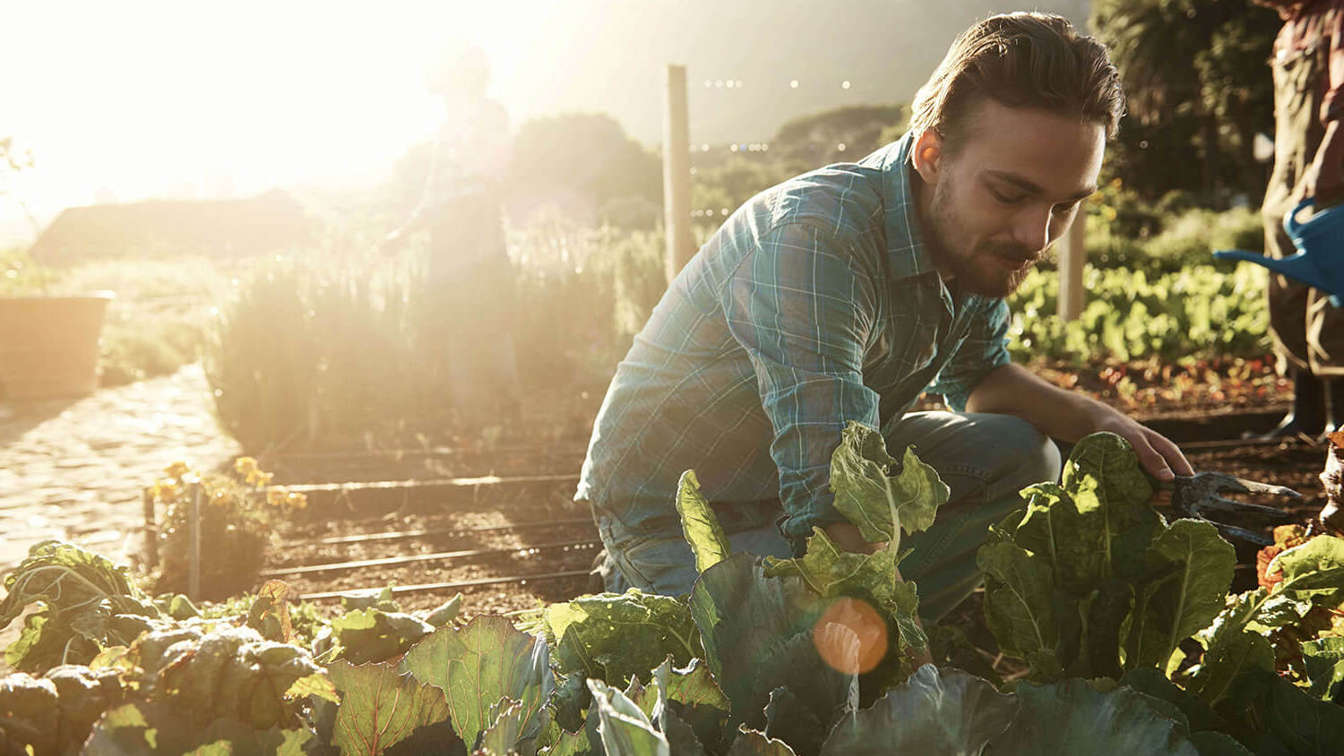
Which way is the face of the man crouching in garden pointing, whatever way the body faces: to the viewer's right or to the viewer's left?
to the viewer's right

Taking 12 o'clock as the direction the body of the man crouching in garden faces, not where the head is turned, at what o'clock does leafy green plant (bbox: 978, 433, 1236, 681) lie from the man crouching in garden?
The leafy green plant is roughly at 1 o'clock from the man crouching in garden.

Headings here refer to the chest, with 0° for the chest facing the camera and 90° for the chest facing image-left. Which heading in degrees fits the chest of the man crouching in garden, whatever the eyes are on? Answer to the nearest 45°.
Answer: approximately 315°

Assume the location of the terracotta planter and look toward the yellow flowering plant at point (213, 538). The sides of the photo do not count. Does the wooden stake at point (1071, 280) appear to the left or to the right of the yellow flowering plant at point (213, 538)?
left
